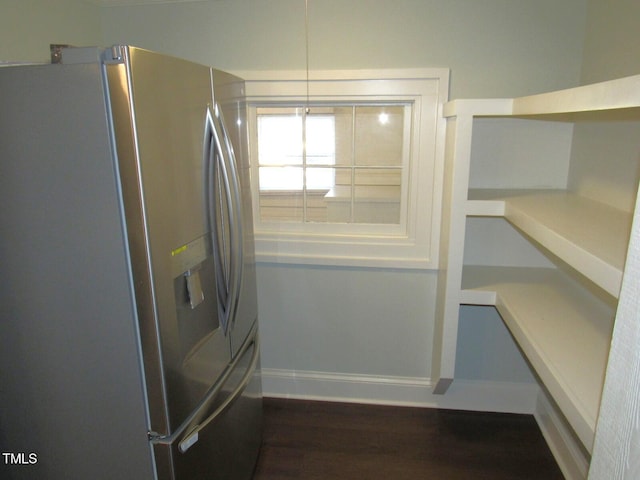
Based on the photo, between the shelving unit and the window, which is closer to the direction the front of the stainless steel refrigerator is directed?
the shelving unit

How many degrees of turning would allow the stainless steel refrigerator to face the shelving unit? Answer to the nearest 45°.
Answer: approximately 45° to its left

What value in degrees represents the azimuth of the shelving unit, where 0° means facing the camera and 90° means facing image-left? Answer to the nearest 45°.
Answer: approximately 45°

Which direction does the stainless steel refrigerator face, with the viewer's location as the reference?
facing the viewer and to the right of the viewer

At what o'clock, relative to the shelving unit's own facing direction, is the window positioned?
The window is roughly at 2 o'clock from the shelving unit.

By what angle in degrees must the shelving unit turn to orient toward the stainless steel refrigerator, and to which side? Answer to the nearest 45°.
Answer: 0° — it already faces it

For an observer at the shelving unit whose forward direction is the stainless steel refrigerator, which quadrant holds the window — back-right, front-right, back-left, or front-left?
front-right

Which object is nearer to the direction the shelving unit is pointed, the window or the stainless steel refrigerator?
the stainless steel refrigerator

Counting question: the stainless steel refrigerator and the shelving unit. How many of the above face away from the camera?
0
